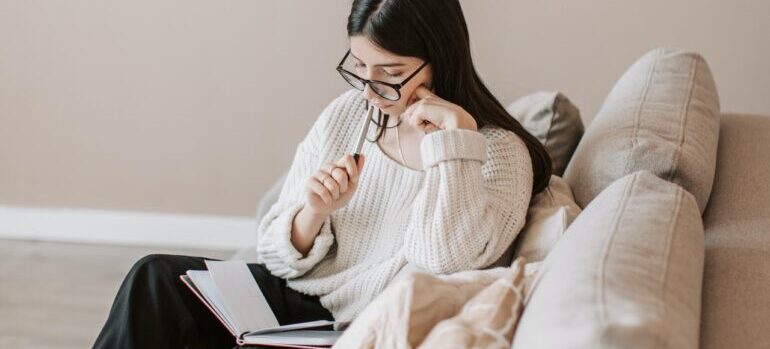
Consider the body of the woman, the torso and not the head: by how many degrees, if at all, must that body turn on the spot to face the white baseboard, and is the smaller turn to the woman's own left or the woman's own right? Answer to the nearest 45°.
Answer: approximately 90° to the woman's own right

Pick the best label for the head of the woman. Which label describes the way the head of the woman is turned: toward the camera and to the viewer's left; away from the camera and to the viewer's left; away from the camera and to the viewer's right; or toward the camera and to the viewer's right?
toward the camera and to the viewer's left

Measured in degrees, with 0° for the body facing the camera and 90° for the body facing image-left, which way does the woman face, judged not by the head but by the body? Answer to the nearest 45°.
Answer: approximately 45°

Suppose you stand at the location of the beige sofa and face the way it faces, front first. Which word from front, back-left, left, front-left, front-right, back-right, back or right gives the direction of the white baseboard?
front-right

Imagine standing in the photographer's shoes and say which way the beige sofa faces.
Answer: facing to the left of the viewer
